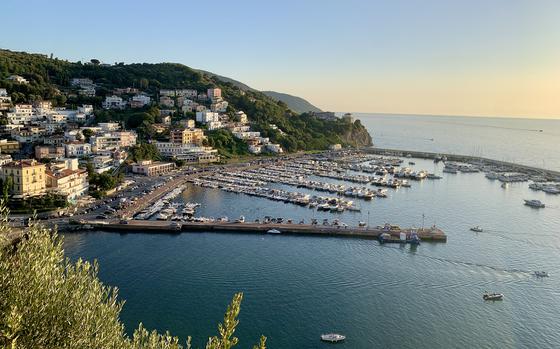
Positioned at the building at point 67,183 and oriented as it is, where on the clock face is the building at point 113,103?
the building at point 113,103 is roughly at 8 o'clock from the building at point 67,183.

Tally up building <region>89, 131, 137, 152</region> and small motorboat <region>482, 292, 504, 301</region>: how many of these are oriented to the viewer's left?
0

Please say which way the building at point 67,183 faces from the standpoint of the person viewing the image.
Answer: facing the viewer and to the right of the viewer

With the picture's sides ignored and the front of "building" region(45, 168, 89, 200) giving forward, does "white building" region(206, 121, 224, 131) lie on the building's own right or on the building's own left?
on the building's own left

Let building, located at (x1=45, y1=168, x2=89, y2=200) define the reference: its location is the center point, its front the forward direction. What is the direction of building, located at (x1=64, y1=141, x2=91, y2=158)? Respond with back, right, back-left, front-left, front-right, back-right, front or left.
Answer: back-left

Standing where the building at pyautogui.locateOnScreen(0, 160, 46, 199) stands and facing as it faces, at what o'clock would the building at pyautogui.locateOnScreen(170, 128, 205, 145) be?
the building at pyautogui.locateOnScreen(170, 128, 205, 145) is roughly at 9 o'clock from the building at pyautogui.locateOnScreen(0, 160, 46, 199).

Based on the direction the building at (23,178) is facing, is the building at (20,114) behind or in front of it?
behind

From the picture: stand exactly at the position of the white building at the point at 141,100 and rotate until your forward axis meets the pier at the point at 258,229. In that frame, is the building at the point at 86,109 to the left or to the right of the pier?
right

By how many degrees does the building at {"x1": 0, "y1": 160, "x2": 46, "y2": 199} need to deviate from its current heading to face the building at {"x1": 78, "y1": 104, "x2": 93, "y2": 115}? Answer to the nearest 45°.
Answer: approximately 135° to its left
